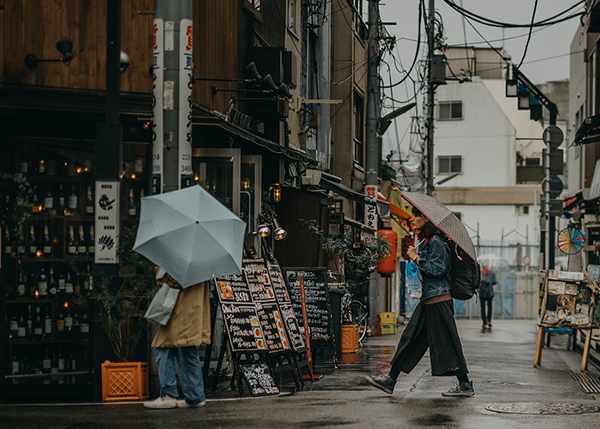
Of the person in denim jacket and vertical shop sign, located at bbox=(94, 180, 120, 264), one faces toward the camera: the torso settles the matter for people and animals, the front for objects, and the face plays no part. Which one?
the vertical shop sign

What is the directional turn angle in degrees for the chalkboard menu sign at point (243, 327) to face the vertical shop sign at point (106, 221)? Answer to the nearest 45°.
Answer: approximately 135° to its right

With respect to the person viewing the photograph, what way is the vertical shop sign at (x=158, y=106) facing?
facing the viewer and to the left of the viewer

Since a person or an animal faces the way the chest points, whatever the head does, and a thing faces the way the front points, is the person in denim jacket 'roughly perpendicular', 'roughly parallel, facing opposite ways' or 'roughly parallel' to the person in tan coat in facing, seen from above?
roughly parallel

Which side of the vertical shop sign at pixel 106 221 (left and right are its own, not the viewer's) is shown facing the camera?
front

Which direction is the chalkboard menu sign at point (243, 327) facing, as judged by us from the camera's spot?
facing the viewer and to the right of the viewer

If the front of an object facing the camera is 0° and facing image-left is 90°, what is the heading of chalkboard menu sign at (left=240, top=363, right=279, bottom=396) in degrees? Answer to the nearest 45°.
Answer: approximately 315°

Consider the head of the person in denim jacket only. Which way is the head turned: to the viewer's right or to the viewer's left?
to the viewer's left

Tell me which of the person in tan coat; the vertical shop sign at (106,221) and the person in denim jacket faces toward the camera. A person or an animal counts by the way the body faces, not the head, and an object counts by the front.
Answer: the vertical shop sign

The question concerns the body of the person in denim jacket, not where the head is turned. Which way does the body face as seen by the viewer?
to the viewer's left

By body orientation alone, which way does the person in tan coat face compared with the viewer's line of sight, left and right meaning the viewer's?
facing to the left of the viewer

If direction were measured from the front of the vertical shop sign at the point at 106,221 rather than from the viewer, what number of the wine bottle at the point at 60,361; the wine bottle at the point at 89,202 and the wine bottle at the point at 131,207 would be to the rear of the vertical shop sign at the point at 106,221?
3
